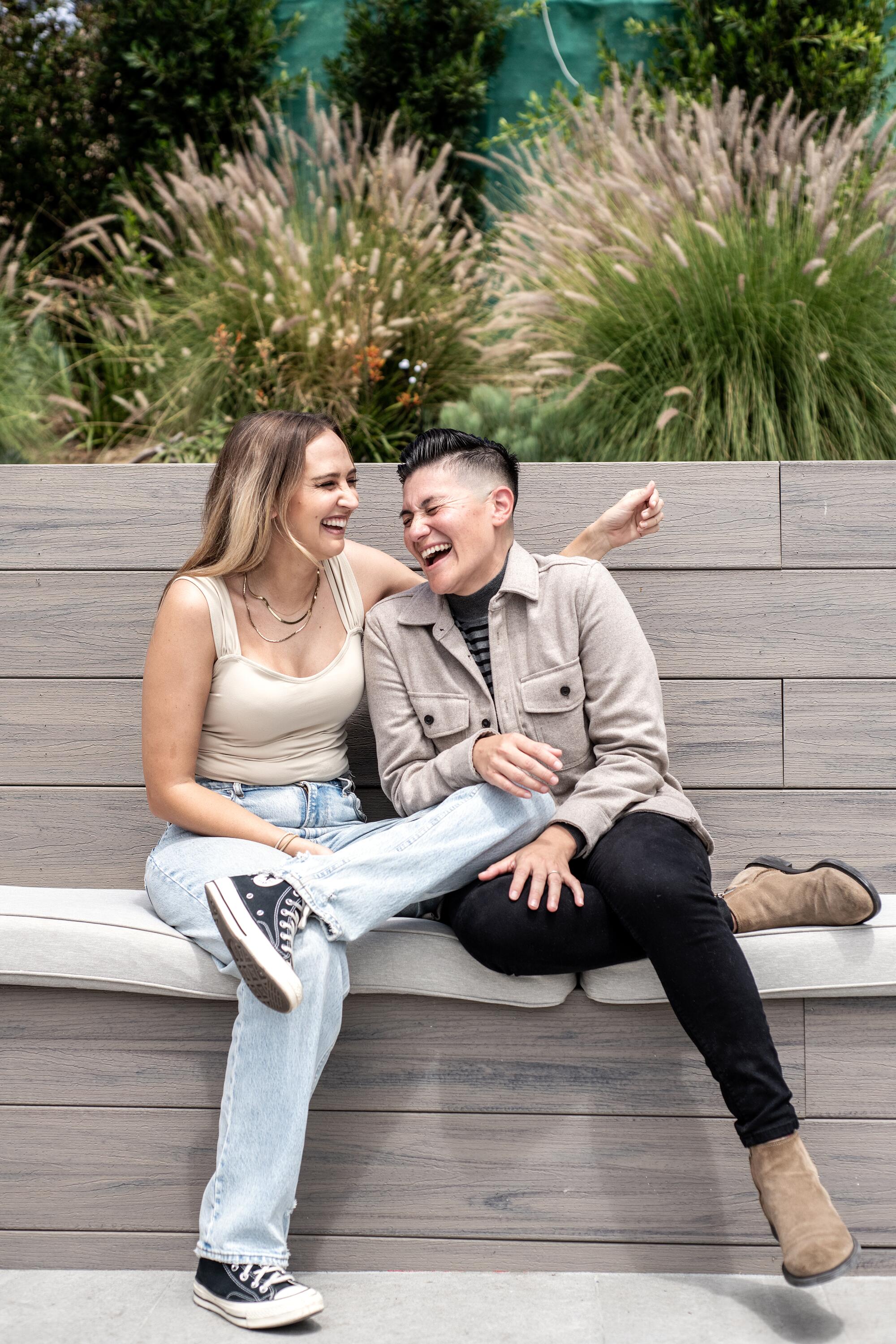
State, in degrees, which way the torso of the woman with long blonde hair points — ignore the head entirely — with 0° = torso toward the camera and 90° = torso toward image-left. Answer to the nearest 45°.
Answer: approximately 315°

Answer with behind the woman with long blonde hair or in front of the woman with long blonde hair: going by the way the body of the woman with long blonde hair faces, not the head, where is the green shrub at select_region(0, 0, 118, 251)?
behind

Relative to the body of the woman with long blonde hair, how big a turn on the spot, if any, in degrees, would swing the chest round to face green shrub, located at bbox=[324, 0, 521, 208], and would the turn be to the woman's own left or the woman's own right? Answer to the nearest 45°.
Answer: approximately 135° to the woman's own left

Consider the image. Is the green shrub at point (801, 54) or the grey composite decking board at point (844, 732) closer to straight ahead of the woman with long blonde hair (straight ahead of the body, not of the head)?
the grey composite decking board

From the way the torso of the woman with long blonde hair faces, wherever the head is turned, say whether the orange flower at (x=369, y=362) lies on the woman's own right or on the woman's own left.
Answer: on the woman's own left

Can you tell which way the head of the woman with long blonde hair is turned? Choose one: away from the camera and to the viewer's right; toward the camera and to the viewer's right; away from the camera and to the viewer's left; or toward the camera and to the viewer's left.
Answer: toward the camera and to the viewer's right

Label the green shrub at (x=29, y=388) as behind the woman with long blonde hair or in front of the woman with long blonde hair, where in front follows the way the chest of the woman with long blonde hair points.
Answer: behind

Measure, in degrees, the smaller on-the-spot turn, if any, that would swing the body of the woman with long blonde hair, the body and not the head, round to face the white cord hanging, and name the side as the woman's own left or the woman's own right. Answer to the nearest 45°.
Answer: approximately 135° to the woman's own left
